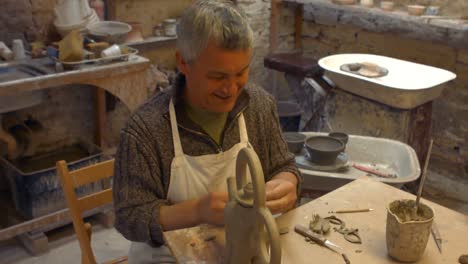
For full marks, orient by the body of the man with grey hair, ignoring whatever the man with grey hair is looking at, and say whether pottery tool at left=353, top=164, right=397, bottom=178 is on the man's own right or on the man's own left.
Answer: on the man's own left

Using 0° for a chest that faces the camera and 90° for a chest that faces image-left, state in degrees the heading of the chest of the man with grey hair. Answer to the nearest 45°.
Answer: approximately 315°
